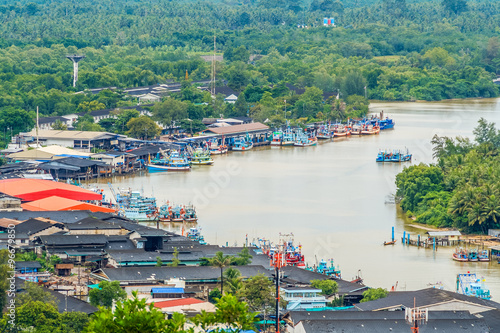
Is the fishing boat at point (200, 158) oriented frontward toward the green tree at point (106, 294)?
no

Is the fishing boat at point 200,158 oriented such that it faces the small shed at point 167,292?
no

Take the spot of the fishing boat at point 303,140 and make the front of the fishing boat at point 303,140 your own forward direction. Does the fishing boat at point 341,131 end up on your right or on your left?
on your left

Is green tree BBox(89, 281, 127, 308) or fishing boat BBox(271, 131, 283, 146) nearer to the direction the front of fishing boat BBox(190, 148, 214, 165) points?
the fishing boat

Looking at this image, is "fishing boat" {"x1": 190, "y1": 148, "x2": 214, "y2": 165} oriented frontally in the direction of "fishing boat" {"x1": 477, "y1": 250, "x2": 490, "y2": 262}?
no

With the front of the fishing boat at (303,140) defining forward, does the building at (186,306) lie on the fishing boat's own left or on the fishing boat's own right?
on the fishing boat's own right

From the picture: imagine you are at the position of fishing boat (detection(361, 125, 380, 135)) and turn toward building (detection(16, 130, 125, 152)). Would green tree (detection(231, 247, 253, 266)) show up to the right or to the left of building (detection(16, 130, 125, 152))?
left

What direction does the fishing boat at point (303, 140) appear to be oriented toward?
to the viewer's right

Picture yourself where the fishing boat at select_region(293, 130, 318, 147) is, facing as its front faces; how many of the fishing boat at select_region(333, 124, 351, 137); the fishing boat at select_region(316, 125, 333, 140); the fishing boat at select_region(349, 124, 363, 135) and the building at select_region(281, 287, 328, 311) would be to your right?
1

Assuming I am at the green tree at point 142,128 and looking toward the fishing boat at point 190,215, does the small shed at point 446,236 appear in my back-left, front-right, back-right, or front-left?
front-left

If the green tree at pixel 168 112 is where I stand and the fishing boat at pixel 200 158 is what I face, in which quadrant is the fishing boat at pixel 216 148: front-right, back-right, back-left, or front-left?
front-left

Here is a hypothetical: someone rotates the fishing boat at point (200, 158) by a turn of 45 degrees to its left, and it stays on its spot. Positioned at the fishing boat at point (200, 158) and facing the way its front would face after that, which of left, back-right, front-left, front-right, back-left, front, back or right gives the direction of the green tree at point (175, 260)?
back-right

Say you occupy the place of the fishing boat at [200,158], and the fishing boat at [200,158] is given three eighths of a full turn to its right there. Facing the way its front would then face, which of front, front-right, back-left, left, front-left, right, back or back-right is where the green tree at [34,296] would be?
front-left

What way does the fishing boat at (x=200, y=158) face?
to the viewer's right

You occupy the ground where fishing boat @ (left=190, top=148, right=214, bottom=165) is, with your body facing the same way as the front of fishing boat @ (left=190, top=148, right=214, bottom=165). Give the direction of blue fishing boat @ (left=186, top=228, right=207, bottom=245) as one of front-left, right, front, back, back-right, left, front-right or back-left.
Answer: right

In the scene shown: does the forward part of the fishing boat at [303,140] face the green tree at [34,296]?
no
